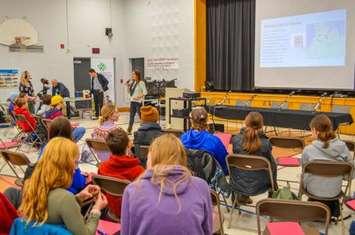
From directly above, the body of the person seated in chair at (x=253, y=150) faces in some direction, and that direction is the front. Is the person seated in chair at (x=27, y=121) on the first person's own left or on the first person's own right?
on the first person's own left

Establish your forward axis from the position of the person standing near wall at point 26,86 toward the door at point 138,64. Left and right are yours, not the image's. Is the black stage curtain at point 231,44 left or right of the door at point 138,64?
right

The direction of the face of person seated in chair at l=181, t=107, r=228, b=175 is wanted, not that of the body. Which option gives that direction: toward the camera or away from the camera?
away from the camera

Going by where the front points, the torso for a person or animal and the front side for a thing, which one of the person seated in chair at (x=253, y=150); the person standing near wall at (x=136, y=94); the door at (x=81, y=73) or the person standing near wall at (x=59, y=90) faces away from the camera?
the person seated in chair

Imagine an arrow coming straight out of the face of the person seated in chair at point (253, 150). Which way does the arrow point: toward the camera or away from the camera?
away from the camera

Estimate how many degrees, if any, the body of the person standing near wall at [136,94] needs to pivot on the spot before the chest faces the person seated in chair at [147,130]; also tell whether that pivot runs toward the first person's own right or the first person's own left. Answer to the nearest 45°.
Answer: approximately 45° to the first person's own left

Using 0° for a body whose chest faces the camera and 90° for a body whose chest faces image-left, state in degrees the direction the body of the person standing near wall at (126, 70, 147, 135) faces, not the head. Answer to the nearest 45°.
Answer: approximately 45°

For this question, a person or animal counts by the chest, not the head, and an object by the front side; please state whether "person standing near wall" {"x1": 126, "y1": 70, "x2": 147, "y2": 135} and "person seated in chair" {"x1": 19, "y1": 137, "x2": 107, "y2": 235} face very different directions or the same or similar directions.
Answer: very different directions

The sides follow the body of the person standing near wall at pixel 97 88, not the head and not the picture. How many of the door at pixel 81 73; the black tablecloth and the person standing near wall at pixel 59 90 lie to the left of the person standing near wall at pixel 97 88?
1

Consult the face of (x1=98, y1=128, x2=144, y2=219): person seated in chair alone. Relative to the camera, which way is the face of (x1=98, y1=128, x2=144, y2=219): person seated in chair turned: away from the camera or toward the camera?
away from the camera

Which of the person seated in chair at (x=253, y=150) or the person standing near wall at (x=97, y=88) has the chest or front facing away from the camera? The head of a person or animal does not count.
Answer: the person seated in chair

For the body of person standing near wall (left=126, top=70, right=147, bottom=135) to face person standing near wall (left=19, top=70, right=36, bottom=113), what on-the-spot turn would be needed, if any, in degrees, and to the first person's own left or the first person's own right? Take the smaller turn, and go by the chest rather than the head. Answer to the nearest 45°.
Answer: approximately 90° to the first person's own right

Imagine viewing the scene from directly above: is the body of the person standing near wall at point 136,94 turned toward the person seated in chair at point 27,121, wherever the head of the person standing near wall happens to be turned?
yes

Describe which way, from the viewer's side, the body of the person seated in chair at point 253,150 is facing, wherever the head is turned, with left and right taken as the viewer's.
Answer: facing away from the viewer

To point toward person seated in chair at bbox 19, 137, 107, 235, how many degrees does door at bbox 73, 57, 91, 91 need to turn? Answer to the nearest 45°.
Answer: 0° — it already faces them

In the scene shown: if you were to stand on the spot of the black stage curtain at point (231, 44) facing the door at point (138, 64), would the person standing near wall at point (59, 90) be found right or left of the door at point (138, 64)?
left

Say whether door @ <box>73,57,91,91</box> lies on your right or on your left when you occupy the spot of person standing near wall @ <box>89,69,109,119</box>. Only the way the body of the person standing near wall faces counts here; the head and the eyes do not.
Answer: on your right
